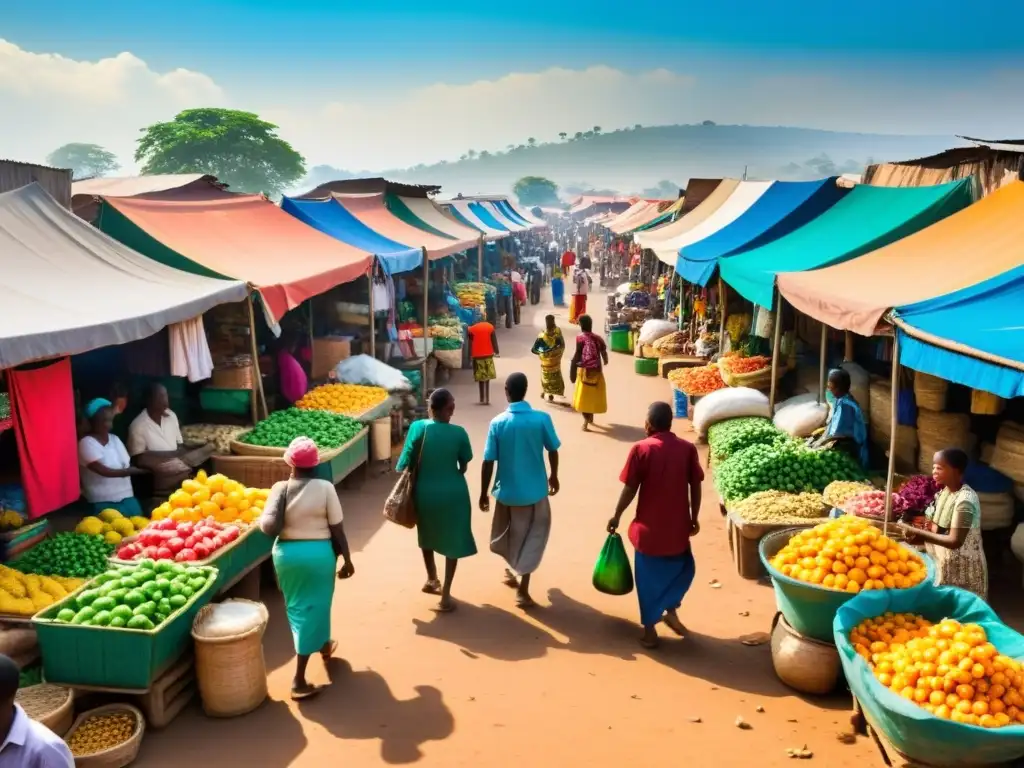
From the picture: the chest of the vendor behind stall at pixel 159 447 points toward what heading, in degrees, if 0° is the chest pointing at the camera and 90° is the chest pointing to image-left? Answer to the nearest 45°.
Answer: approximately 315°

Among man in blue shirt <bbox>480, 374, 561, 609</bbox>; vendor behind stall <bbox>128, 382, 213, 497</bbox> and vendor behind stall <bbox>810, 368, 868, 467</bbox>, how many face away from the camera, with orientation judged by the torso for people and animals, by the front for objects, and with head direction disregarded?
1

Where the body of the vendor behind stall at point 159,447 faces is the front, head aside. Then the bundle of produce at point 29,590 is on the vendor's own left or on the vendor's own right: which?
on the vendor's own right

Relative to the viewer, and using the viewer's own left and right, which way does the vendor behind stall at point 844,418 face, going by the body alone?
facing to the left of the viewer

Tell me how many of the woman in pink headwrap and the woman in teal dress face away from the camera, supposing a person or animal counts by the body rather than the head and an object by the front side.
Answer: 2

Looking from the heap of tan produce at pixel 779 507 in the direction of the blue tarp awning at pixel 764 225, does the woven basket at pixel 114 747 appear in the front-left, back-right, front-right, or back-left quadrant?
back-left

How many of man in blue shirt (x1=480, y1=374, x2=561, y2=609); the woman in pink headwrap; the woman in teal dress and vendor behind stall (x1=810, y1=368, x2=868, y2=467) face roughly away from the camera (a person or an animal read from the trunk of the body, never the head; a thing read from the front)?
3

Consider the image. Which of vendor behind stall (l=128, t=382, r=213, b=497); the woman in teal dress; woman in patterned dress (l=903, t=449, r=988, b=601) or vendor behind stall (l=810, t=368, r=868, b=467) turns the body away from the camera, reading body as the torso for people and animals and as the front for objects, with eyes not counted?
the woman in teal dress

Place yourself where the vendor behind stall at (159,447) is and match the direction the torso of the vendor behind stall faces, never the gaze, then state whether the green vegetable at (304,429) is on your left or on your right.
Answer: on your left

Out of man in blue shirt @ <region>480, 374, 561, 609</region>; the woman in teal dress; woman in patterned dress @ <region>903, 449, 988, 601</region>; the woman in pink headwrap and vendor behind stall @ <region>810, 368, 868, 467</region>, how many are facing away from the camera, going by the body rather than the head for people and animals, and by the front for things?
3

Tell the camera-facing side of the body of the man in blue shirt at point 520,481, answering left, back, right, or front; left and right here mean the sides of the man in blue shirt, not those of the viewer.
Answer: back

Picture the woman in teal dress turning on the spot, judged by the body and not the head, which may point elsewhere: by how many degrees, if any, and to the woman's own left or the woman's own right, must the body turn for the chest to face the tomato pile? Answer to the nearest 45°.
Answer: approximately 90° to the woman's own left

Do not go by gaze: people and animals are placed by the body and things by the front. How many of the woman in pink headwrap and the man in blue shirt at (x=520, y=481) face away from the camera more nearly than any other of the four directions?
2

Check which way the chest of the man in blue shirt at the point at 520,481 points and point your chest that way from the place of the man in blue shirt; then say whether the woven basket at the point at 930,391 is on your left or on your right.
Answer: on your right
